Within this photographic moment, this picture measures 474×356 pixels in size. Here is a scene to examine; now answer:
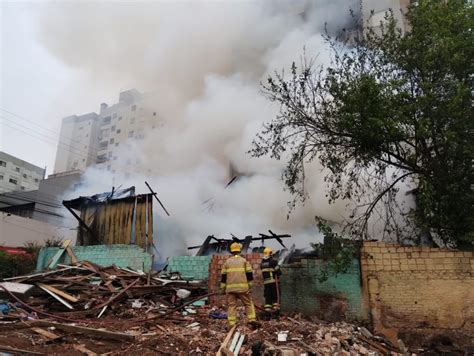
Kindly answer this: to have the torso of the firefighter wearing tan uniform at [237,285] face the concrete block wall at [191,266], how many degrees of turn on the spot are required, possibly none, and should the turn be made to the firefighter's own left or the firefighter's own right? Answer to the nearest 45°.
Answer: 0° — they already face it

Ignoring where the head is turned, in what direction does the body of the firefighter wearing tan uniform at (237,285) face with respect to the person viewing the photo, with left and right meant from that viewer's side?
facing away from the viewer

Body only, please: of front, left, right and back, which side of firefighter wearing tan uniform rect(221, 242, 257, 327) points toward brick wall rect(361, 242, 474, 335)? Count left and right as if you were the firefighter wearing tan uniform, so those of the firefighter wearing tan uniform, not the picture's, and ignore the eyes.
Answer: right

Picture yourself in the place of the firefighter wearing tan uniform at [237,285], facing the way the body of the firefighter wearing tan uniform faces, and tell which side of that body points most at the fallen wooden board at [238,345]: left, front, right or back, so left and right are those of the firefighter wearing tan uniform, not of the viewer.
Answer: back

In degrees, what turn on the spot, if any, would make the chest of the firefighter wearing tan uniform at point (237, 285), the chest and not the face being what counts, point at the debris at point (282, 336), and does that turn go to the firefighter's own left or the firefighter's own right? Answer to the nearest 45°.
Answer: approximately 135° to the firefighter's own right

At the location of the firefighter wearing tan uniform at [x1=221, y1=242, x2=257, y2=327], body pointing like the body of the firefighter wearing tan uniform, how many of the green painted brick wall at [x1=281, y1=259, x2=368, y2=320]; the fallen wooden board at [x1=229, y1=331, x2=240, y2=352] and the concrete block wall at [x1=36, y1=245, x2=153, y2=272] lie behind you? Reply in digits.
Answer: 1

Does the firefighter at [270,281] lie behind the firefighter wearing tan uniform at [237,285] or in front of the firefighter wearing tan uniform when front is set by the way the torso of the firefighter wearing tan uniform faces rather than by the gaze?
in front

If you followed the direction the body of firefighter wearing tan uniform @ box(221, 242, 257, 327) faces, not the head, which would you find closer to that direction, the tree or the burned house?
the burned house

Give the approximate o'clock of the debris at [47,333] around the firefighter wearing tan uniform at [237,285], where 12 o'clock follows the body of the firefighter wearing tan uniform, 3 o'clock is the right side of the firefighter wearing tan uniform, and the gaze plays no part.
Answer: The debris is roughly at 9 o'clock from the firefighter wearing tan uniform.

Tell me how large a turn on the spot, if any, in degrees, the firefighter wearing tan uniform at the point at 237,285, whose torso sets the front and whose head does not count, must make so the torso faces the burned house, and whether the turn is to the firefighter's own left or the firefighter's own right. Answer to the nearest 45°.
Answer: approximately 45° to the firefighter's own left
